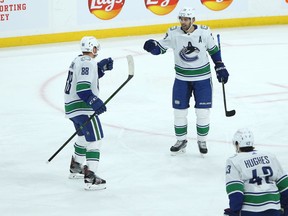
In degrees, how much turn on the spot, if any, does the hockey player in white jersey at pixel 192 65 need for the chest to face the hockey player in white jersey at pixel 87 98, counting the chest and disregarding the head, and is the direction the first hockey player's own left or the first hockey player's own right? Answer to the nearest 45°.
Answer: approximately 45° to the first hockey player's own right

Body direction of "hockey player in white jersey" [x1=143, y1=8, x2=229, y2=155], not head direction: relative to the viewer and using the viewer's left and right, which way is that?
facing the viewer

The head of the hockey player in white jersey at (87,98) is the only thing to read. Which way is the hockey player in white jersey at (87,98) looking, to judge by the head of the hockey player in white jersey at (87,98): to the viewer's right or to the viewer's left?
to the viewer's right

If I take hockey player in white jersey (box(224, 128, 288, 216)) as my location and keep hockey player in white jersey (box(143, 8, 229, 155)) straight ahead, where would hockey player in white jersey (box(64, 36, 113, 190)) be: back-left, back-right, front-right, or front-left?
front-left

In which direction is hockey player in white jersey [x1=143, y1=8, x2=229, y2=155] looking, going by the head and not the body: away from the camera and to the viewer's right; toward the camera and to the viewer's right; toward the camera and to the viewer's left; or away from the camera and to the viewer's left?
toward the camera and to the viewer's left

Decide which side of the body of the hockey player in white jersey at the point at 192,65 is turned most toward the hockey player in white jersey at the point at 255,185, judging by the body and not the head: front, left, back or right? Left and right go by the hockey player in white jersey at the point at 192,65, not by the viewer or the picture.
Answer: front
